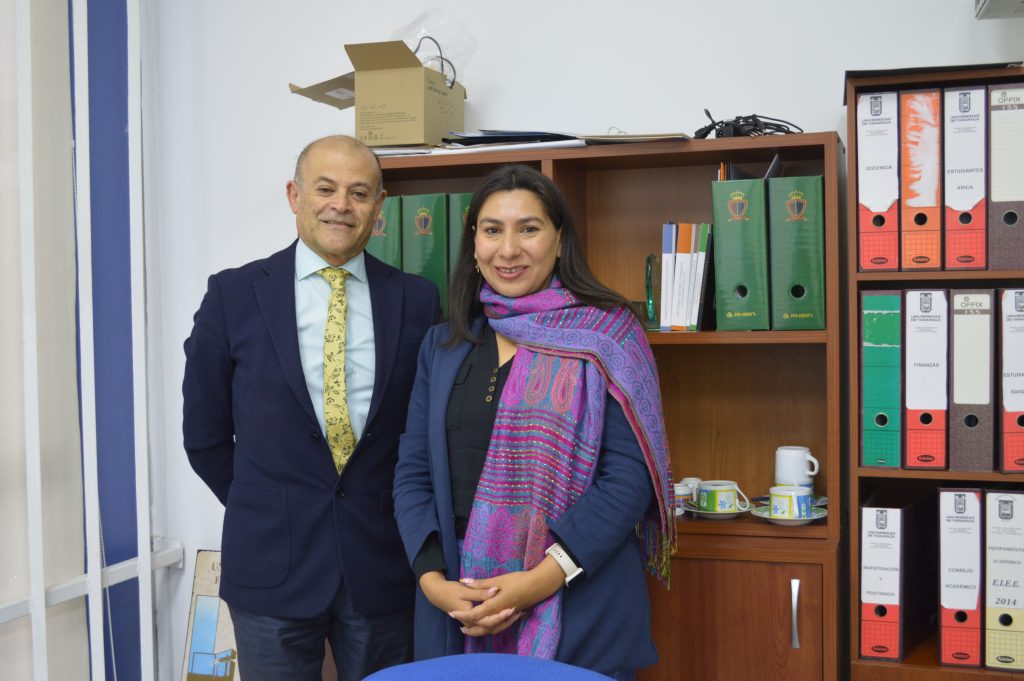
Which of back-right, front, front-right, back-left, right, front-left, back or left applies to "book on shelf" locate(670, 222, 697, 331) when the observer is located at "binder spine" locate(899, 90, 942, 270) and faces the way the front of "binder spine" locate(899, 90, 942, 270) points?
right

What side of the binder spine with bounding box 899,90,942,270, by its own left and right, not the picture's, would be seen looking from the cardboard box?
right

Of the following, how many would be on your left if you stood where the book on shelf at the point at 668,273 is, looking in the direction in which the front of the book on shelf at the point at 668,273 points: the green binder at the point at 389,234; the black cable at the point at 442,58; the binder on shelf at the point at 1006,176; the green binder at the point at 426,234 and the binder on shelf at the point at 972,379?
2

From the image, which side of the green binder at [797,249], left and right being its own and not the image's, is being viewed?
front

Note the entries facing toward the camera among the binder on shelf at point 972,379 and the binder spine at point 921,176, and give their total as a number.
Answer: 2

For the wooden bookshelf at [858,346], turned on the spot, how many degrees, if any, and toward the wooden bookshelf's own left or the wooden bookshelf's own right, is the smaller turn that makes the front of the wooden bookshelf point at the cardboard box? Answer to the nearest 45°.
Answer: approximately 90° to the wooden bookshelf's own right

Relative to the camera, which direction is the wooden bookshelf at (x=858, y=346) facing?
toward the camera

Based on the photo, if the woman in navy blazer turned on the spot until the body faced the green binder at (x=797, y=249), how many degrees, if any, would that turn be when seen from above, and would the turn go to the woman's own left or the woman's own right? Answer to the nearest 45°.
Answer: approximately 180°

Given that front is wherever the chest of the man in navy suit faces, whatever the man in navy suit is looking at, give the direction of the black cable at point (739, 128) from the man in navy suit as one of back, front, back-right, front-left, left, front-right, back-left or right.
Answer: left

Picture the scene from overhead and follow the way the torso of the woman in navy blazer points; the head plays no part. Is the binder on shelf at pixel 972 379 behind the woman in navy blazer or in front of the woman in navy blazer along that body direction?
behind

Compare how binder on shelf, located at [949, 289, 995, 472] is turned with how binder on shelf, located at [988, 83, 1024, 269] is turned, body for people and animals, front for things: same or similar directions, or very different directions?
same or similar directions

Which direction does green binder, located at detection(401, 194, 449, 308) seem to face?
toward the camera
